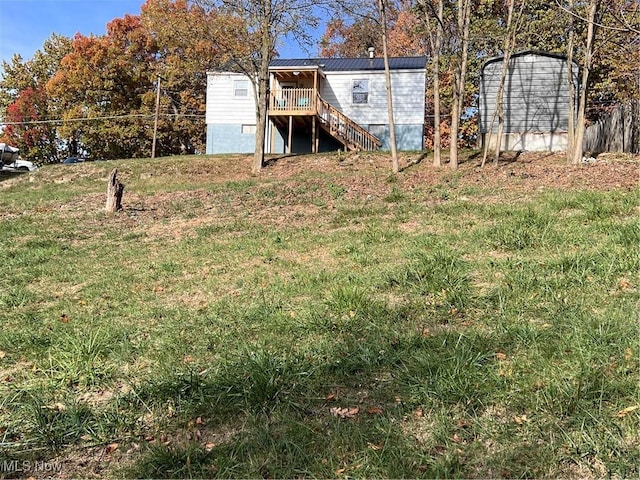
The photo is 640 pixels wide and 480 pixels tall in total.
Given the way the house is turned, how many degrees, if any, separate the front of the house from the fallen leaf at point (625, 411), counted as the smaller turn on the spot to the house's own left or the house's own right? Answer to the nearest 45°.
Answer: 0° — it already faces it

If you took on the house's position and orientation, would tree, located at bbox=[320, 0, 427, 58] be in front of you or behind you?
behind

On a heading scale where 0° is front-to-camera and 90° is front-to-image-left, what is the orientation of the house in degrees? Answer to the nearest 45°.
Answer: approximately 0°

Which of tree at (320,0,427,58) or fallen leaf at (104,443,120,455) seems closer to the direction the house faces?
the fallen leaf

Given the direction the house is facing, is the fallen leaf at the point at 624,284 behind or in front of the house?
in front

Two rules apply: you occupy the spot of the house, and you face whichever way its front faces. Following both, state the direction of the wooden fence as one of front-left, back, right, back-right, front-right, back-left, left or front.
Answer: front-left

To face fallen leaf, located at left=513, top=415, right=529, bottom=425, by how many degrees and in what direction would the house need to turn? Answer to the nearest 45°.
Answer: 0° — it already faces it

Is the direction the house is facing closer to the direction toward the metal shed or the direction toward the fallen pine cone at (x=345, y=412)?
the fallen pine cone
